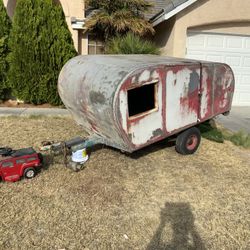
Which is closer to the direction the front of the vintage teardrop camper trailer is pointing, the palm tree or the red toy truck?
the red toy truck

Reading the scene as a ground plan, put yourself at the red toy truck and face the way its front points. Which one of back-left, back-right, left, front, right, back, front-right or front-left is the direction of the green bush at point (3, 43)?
back-right

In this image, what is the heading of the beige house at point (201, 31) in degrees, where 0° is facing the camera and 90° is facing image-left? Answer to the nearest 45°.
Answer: approximately 0°

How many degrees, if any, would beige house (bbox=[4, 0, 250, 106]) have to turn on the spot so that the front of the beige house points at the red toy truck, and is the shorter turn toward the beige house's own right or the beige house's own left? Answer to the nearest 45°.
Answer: approximately 45° to the beige house's own right

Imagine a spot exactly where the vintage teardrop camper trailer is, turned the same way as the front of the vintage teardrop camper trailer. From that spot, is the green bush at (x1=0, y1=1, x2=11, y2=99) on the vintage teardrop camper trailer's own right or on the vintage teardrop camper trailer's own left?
on the vintage teardrop camper trailer's own right

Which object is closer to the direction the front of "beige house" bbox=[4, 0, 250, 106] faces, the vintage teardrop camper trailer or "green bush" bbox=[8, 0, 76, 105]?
the vintage teardrop camper trailer

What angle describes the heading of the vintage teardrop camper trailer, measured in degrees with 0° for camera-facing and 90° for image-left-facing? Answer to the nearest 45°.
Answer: approximately 45°

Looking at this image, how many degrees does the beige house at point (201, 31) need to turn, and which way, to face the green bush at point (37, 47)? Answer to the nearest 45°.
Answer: approximately 90° to its right

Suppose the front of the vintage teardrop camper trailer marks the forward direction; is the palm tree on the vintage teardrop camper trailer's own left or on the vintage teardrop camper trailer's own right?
on the vintage teardrop camper trailer's own right

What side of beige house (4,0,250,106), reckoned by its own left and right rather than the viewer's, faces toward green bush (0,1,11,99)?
right
